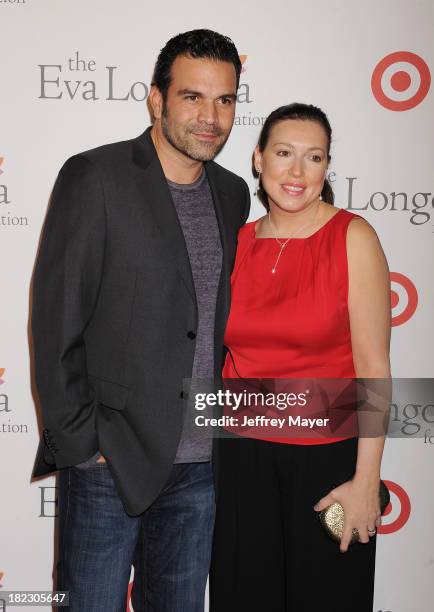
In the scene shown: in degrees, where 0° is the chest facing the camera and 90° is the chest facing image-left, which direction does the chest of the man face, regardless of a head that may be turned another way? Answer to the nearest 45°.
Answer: approximately 315°
